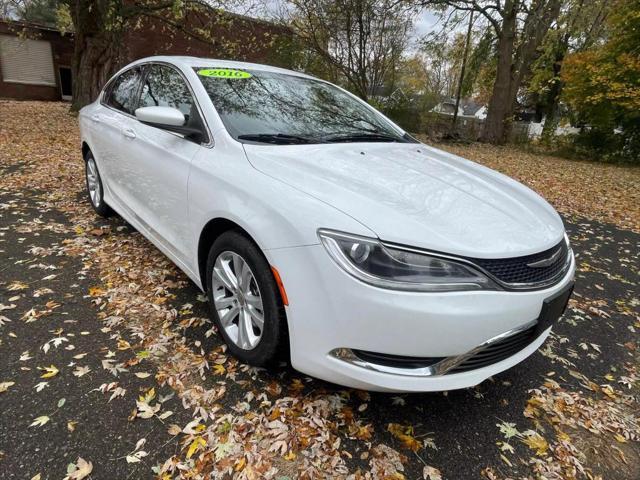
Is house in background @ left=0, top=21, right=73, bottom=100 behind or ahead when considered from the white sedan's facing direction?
behind

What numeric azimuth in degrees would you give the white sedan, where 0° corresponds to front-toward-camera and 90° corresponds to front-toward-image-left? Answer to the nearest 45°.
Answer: approximately 315°
